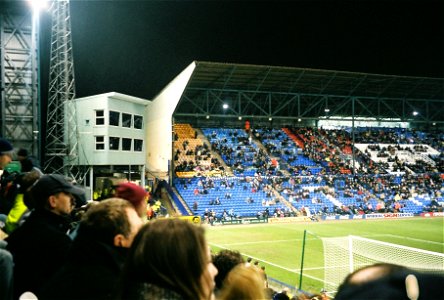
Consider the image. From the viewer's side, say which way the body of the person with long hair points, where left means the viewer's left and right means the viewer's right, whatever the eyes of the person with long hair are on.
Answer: facing away from the viewer and to the right of the viewer

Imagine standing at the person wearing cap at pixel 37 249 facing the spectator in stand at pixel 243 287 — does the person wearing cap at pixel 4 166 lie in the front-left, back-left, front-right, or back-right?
back-left

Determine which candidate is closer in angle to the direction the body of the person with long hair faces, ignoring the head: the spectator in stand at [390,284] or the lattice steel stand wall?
the lattice steel stand wall

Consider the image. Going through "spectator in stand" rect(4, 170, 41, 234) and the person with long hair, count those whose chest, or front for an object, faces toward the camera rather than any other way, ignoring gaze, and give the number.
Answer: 0

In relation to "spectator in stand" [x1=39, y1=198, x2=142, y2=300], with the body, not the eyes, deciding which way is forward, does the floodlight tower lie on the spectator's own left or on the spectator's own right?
on the spectator's own left

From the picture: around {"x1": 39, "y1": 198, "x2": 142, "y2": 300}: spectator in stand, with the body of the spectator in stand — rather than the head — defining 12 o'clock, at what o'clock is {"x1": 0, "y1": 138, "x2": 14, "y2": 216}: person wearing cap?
The person wearing cap is roughly at 10 o'clock from the spectator in stand.

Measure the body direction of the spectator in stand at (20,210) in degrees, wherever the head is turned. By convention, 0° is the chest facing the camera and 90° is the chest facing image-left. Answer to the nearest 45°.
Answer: approximately 270°

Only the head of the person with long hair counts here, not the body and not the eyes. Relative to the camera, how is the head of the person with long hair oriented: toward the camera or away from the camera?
away from the camera

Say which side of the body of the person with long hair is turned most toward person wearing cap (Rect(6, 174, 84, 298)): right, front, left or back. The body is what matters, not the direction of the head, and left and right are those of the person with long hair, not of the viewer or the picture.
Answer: left

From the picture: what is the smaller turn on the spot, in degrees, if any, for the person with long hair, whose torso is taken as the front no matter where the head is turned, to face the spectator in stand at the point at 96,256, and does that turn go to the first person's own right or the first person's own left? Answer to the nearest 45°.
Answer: approximately 90° to the first person's own left
